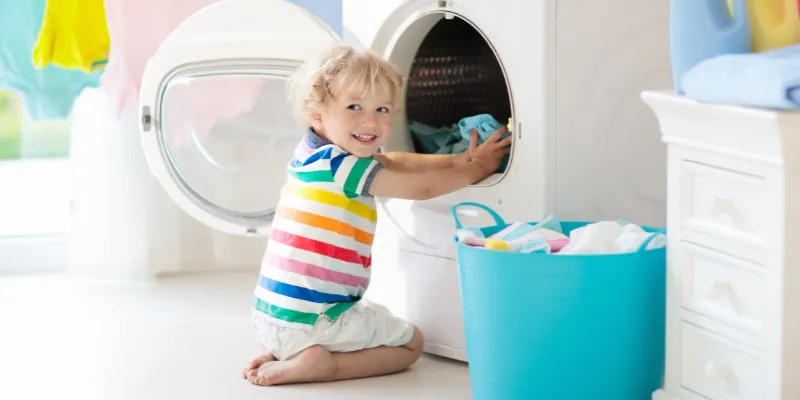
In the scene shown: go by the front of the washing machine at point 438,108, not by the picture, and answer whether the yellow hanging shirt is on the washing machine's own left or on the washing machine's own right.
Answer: on the washing machine's own right

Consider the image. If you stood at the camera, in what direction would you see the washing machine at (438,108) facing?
facing the viewer and to the left of the viewer

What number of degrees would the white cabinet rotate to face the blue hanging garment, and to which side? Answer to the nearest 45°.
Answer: approximately 90° to its right

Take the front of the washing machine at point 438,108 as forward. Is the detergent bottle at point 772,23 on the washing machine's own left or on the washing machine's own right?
on the washing machine's own left

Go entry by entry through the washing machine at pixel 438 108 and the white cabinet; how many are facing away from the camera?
0

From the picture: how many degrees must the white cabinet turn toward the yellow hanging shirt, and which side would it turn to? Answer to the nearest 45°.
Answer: approximately 90° to its right

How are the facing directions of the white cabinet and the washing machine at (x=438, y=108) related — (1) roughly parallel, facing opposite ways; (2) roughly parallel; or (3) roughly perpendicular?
roughly parallel
